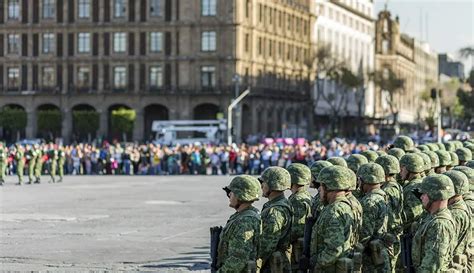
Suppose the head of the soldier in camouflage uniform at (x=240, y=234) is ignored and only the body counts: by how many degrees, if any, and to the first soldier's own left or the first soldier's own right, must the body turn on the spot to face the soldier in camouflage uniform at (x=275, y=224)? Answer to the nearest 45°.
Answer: approximately 135° to the first soldier's own right

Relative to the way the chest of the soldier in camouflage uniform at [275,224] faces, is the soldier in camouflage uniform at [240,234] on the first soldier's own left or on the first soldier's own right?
on the first soldier's own left

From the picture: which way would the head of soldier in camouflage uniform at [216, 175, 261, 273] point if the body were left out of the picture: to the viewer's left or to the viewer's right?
to the viewer's left

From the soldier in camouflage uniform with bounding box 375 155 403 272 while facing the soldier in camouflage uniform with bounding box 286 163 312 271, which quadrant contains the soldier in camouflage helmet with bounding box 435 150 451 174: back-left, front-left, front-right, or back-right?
back-right

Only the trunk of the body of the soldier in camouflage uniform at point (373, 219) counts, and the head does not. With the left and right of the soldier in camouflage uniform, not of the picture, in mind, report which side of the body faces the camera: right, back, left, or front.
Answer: left

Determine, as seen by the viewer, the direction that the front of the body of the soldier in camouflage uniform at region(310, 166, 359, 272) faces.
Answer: to the viewer's left

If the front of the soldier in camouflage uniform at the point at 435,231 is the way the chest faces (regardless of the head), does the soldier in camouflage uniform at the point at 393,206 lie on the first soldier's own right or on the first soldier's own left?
on the first soldier's own right

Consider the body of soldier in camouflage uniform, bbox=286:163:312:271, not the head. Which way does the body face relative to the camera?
to the viewer's left

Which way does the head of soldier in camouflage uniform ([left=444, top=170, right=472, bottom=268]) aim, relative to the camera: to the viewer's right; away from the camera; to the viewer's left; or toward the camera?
to the viewer's left

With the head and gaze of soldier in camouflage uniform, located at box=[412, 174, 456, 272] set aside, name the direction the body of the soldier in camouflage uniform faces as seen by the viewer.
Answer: to the viewer's left
